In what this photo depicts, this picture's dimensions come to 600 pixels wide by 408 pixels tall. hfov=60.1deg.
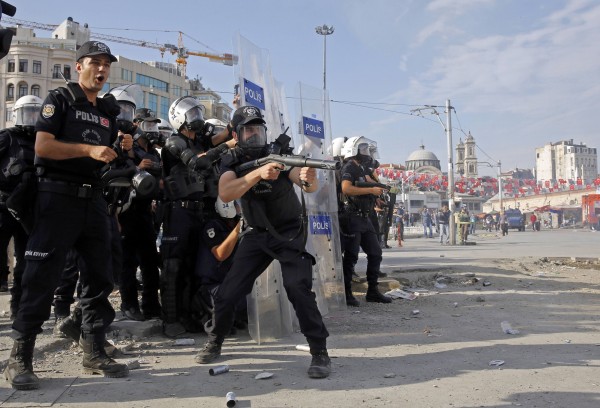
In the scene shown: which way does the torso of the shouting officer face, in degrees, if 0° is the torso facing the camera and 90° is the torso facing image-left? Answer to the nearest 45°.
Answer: approximately 315°

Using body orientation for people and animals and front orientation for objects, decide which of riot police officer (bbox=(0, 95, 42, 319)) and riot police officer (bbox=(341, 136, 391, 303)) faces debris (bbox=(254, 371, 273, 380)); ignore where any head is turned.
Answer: riot police officer (bbox=(0, 95, 42, 319))

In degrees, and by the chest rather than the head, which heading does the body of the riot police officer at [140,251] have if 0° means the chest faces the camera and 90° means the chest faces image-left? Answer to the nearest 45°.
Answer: approximately 315°

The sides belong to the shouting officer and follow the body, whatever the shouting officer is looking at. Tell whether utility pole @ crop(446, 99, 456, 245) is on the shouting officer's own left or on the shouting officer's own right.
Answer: on the shouting officer's own left

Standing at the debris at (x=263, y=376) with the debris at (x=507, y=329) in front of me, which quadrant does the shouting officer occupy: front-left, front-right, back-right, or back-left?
back-left

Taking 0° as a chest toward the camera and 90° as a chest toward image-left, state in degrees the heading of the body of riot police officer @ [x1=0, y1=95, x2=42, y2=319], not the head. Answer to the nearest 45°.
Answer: approximately 315°

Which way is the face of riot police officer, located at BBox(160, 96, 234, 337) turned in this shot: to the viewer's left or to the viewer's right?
to the viewer's right

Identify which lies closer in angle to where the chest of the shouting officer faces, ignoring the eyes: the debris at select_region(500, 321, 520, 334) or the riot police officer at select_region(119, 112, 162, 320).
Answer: the debris

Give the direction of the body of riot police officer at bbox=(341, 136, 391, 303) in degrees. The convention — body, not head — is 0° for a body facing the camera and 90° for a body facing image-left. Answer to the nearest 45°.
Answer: approximately 270°

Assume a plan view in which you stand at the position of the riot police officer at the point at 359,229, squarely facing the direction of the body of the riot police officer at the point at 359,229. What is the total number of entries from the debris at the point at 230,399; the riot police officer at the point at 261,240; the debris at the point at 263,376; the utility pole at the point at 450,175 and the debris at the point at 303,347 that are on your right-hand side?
4
